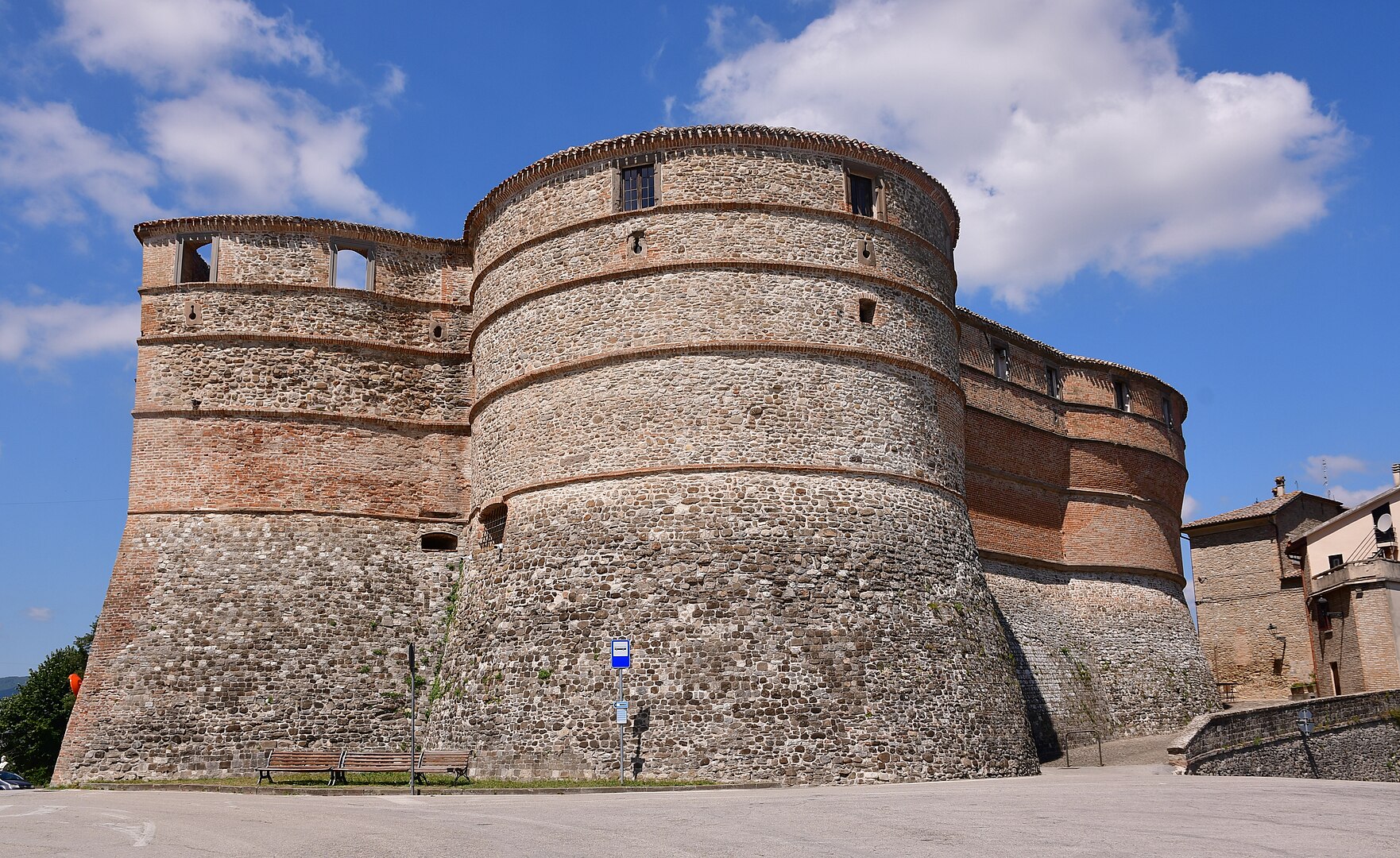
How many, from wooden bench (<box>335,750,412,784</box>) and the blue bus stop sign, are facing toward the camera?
2

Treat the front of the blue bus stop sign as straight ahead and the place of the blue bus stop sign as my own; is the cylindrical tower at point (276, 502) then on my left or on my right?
on my right

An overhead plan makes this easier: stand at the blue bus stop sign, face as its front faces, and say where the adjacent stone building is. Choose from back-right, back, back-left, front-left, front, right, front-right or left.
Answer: back-left

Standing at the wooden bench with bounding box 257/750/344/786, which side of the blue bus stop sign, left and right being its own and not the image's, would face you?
right

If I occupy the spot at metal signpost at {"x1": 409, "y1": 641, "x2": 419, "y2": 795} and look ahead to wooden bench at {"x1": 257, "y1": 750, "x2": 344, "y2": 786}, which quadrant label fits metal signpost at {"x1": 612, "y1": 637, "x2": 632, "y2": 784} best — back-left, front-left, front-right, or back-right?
back-right

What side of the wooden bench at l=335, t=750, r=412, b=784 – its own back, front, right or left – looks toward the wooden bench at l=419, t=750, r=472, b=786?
left

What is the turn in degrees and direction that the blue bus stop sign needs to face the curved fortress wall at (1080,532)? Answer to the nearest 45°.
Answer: approximately 135° to its left

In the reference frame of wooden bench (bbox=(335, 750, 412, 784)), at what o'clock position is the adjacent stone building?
The adjacent stone building is roughly at 8 o'clock from the wooden bench.

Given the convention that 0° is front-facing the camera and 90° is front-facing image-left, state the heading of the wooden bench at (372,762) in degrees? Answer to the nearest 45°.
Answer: approximately 0°

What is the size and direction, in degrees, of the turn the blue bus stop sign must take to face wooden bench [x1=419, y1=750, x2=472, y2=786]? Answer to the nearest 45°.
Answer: approximately 90° to its right
